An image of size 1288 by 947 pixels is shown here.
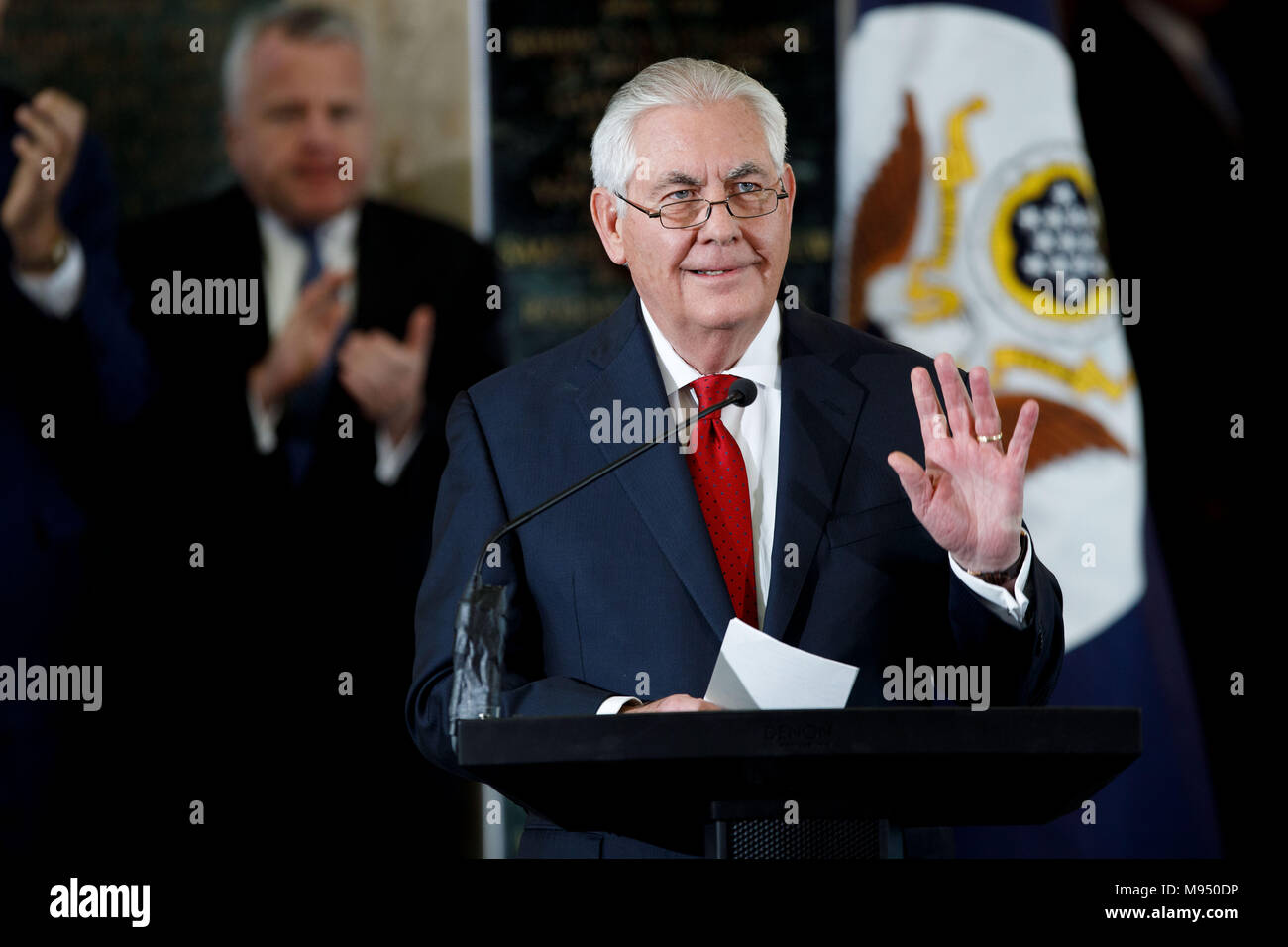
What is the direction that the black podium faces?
toward the camera

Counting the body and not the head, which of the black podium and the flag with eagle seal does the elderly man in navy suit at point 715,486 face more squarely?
the black podium

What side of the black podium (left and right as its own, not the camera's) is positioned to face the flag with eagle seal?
back

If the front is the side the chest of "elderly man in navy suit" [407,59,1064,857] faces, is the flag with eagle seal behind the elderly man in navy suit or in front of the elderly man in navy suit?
behind

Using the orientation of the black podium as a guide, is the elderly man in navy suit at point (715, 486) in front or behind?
behind

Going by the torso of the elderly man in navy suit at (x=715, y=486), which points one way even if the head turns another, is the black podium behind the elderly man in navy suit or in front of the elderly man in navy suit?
in front
